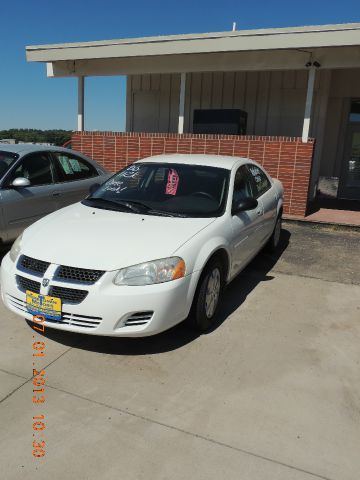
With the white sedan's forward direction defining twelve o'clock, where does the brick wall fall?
The brick wall is roughly at 5 o'clock from the white sedan.

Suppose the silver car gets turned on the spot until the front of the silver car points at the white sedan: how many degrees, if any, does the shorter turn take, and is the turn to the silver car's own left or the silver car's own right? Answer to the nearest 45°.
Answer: approximately 45° to the silver car's own left

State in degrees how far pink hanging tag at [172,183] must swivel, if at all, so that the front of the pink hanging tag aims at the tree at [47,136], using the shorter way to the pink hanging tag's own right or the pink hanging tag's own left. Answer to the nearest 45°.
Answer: approximately 135° to the pink hanging tag's own right

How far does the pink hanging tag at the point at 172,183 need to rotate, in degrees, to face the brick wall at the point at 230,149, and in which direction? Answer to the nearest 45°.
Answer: approximately 135° to its right

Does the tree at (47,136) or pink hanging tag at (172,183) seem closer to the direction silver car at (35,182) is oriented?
the pink hanging tag

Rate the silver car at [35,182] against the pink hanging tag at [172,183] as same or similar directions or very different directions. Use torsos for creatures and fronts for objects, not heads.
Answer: same or similar directions

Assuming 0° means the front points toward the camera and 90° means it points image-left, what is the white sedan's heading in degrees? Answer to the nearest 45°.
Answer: approximately 45°

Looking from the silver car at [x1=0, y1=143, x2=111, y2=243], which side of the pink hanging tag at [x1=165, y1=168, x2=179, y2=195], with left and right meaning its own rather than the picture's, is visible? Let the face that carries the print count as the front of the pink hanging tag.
right

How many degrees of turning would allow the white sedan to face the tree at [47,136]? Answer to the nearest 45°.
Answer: approximately 135° to its right

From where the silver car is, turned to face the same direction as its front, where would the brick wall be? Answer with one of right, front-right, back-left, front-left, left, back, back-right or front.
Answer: back

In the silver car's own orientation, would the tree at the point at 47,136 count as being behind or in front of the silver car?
behind

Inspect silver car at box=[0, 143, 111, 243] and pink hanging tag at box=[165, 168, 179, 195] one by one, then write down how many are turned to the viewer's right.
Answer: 0

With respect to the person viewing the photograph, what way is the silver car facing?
facing the viewer and to the left of the viewer
